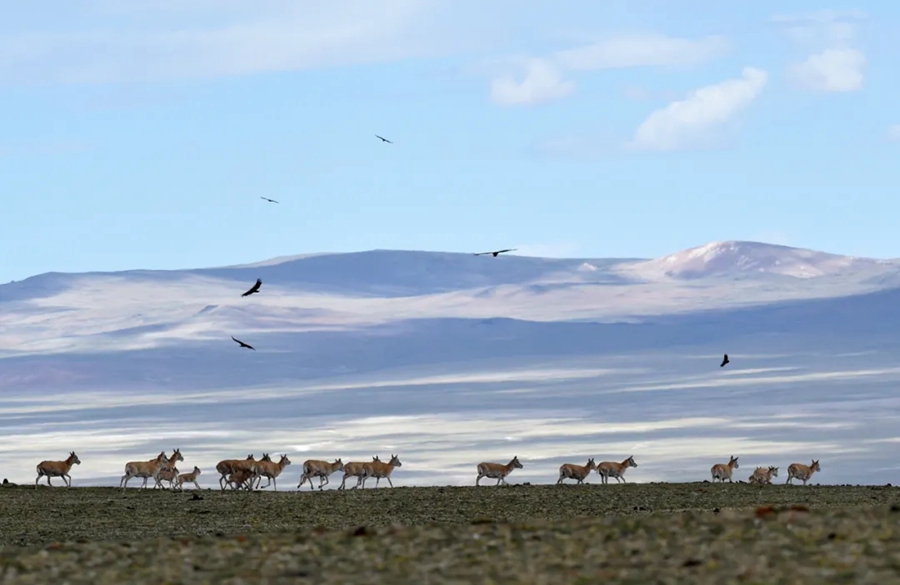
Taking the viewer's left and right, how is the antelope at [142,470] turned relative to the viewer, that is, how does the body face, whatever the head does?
facing to the right of the viewer

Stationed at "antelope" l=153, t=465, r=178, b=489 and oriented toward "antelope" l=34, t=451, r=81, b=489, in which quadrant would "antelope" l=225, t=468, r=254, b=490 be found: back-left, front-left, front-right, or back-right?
back-left

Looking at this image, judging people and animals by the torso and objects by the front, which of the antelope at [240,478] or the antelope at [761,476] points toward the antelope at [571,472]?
the antelope at [240,478]

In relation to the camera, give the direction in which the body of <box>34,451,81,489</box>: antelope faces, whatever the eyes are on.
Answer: to the viewer's right

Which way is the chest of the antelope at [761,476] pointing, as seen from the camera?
to the viewer's right

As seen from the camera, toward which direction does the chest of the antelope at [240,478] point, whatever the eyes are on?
to the viewer's right

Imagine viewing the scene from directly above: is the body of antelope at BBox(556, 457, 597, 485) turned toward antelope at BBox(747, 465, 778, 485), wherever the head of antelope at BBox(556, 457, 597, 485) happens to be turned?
yes

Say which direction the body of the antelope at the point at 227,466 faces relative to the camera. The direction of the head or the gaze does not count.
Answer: to the viewer's right

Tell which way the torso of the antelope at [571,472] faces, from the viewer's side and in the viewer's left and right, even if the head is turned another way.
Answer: facing to the right of the viewer

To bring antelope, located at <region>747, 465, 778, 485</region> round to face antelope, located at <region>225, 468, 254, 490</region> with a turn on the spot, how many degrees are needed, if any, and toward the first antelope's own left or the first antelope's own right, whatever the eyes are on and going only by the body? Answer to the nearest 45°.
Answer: approximately 180°

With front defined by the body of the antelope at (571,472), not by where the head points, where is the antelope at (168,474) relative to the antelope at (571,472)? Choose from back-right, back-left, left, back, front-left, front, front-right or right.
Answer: back

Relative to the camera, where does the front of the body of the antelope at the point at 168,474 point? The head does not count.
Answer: to the viewer's right

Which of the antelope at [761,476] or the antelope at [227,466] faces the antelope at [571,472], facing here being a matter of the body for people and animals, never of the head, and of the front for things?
the antelope at [227,466]
